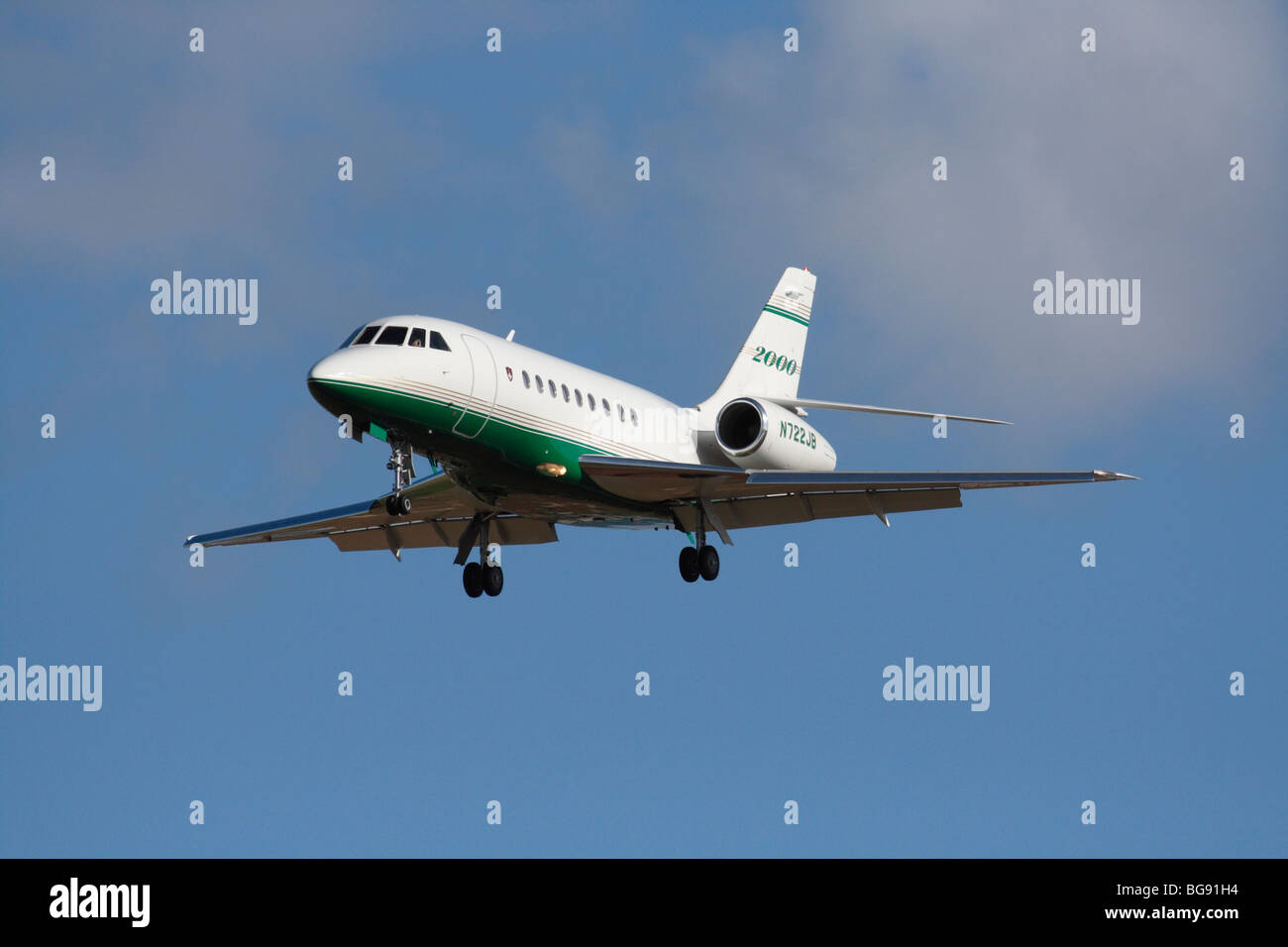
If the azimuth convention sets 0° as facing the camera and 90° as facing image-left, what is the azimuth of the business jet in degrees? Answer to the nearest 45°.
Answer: approximately 45°
